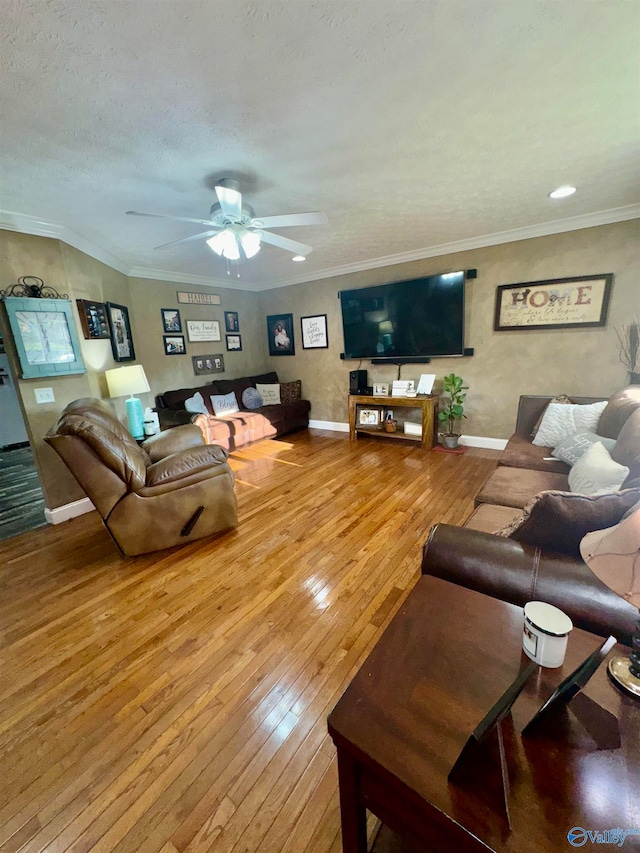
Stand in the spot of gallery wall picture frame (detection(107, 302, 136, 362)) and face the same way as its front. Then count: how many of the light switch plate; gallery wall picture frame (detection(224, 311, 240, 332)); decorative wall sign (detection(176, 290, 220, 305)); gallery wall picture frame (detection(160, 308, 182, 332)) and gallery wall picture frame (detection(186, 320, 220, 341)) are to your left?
4

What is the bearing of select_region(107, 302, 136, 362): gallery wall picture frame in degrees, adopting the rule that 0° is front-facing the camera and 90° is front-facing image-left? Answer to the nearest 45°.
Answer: approximately 315°

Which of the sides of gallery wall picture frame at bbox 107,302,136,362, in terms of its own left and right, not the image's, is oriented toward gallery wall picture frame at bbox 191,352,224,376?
left

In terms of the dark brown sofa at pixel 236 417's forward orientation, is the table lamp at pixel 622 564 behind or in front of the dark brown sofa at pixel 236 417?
in front

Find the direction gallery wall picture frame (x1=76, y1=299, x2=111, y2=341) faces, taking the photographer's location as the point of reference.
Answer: facing the viewer and to the right of the viewer

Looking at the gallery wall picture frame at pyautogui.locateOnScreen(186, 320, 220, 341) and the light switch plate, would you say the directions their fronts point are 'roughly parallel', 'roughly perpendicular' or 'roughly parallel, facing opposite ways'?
roughly parallel

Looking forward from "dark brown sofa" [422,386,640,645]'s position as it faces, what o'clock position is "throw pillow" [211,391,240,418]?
The throw pillow is roughly at 1 o'clock from the dark brown sofa.

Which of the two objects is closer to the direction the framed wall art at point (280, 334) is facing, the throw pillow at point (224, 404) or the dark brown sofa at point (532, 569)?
the throw pillow

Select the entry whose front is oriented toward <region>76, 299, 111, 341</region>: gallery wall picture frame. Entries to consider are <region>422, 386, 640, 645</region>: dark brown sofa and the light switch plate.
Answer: the dark brown sofa

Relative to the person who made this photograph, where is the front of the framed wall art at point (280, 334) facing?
facing the viewer and to the left of the viewer

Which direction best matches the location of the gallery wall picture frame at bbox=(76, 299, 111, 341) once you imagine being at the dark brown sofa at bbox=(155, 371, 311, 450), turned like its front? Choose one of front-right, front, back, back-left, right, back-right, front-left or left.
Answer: right

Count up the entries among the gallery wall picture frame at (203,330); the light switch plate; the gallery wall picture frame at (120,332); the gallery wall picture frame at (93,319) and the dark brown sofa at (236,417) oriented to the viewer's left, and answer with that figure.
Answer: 0

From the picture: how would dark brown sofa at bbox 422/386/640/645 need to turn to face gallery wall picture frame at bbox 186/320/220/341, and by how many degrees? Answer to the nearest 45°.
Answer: approximately 45° to its right

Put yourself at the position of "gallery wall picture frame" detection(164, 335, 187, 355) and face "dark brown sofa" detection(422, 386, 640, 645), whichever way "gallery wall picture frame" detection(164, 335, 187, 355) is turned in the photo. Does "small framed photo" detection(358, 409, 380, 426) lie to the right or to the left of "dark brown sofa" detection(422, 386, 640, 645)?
left

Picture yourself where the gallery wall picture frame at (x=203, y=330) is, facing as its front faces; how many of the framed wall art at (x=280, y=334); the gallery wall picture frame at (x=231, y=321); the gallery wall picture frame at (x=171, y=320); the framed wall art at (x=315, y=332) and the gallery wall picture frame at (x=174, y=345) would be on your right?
2
